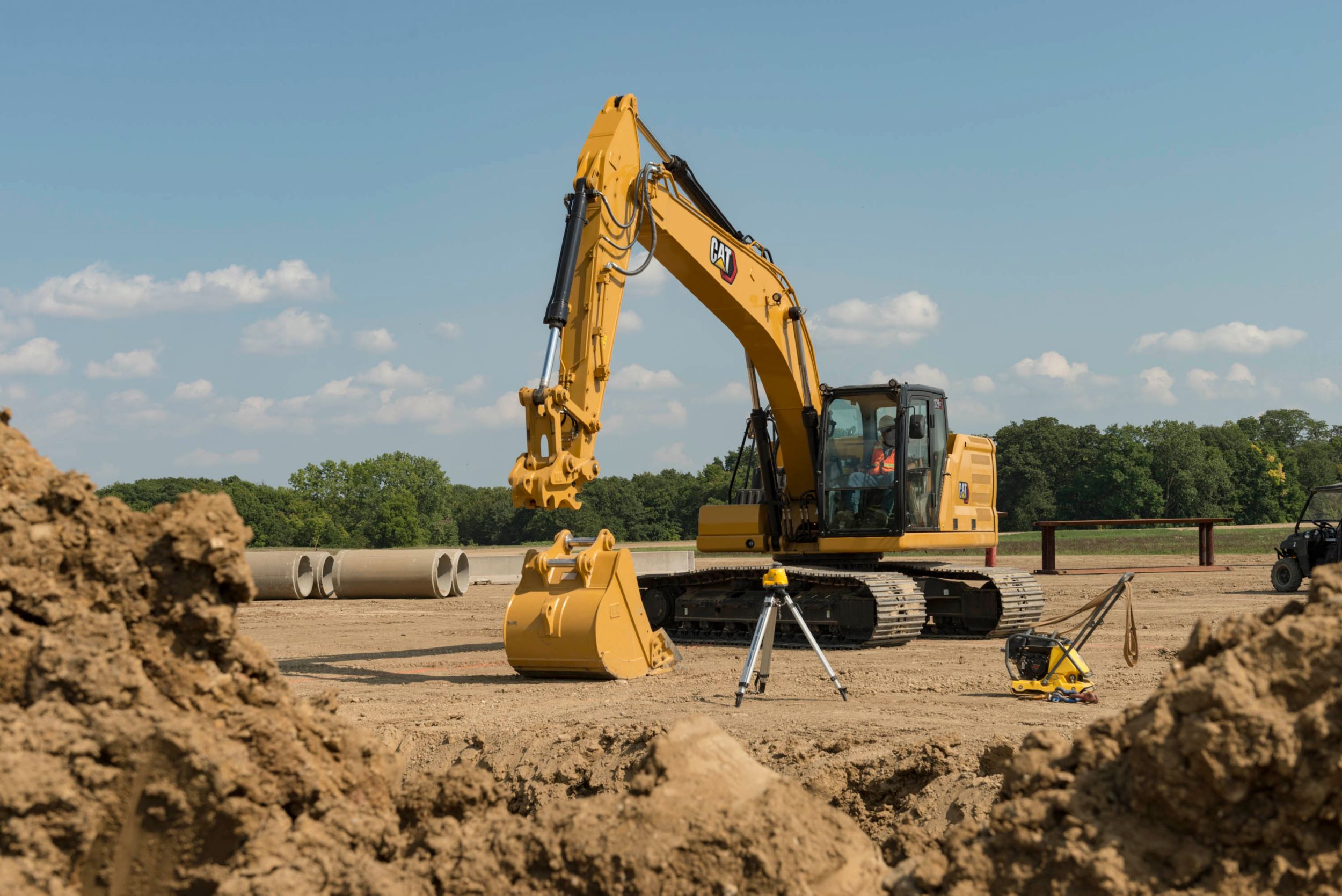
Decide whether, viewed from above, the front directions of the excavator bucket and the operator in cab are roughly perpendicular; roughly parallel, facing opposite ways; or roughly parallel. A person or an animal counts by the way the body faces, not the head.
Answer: roughly parallel, facing opposite ways

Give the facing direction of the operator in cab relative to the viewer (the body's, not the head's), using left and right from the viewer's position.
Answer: facing the viewer and to the left of the viewer

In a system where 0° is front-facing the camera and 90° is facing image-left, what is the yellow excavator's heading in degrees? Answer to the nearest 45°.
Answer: approximately 45°

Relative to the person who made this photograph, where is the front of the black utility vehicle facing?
facing to the left of the viewer

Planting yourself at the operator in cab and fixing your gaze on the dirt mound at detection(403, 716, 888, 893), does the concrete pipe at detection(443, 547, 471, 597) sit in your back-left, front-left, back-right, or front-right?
back-right

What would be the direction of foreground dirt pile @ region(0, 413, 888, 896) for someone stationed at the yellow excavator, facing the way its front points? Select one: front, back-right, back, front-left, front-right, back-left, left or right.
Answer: front-left

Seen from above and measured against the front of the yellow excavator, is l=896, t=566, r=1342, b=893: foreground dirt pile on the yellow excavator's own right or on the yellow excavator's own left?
on the yellow excavator's own left

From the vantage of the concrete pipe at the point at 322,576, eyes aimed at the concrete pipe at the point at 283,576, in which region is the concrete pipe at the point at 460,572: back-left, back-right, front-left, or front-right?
back-left

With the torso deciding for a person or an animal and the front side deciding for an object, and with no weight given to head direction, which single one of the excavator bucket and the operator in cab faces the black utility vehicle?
the excavator bucket

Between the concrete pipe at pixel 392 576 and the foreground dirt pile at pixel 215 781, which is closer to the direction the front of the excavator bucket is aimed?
the concrete pipe

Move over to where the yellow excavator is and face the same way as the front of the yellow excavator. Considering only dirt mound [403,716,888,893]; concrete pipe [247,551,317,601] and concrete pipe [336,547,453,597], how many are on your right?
2

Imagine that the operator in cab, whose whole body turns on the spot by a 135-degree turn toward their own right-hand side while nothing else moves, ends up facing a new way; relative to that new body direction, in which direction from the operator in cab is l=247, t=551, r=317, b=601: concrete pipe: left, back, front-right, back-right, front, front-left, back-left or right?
front-left

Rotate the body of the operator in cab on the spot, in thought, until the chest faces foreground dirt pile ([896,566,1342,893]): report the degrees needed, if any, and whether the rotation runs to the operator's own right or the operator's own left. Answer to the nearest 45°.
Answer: approximately 45° to the operator's own left

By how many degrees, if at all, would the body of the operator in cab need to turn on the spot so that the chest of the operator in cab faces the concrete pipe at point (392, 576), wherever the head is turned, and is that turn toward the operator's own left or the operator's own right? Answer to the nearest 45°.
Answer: approximately 90° to the operator's own right

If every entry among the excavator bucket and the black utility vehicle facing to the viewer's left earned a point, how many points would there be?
1

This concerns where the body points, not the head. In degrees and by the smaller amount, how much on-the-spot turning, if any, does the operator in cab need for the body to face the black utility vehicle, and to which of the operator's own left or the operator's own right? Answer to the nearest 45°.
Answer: approximately 180°
